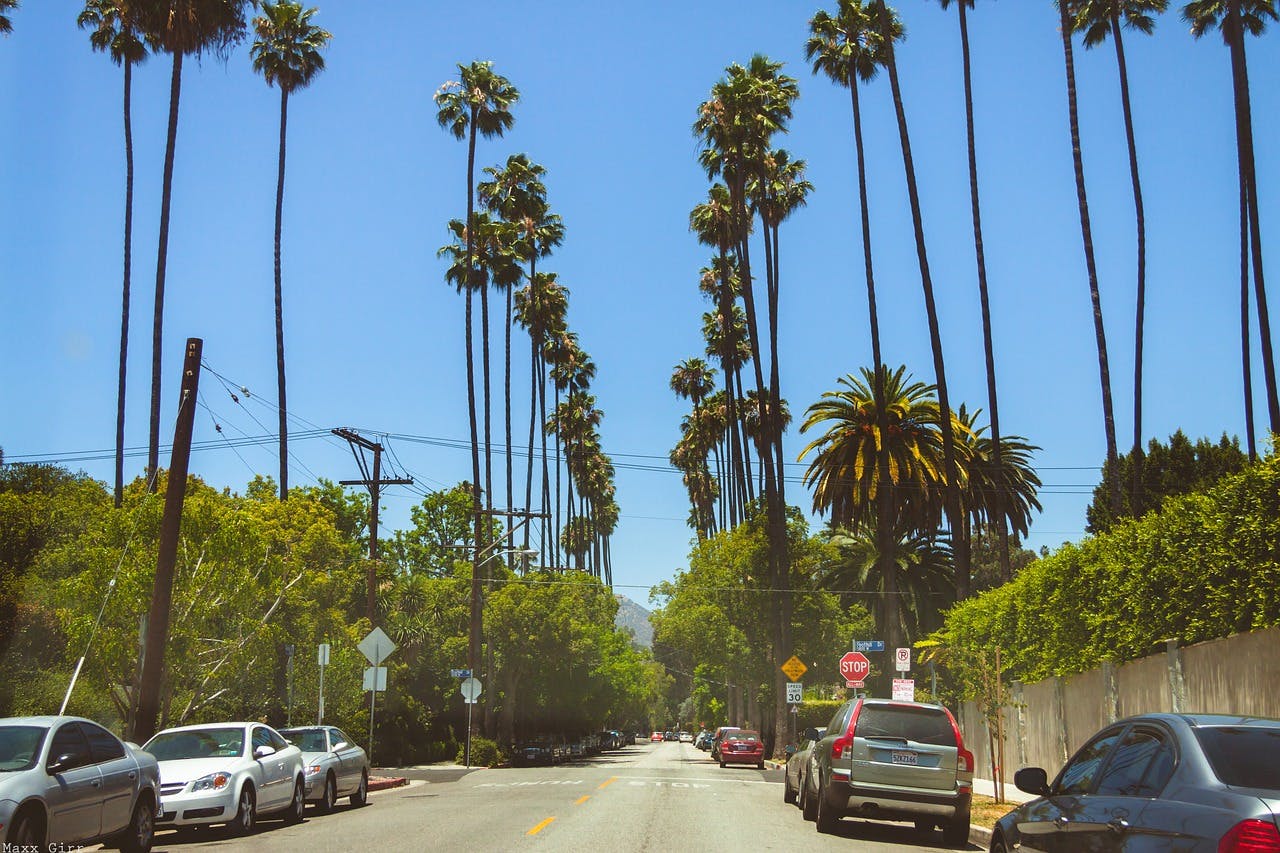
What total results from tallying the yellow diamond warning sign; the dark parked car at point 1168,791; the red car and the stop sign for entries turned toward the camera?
2

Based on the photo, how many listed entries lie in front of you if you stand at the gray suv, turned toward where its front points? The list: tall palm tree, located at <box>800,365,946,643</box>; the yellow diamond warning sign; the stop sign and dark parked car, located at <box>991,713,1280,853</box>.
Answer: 3

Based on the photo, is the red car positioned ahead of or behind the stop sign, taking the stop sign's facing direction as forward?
behind

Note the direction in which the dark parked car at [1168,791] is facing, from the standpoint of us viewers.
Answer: facing away from the viewer and to the left of the viewer

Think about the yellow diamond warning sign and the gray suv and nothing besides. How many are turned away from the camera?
1

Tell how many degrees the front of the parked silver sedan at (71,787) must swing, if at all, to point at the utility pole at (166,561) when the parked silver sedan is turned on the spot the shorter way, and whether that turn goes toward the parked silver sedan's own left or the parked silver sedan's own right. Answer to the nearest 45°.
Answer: approximately 135° to the parked silver sedan's own right

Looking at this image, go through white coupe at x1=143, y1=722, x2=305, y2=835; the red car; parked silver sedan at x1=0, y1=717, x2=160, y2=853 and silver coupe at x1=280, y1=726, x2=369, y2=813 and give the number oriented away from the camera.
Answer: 1

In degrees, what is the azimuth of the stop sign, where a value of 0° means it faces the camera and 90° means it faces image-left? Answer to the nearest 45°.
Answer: approximately 0°

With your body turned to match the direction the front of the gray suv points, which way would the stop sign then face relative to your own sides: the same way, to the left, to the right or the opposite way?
the opposite way

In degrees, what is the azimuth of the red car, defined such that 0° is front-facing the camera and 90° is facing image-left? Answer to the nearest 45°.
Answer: approximately 180°

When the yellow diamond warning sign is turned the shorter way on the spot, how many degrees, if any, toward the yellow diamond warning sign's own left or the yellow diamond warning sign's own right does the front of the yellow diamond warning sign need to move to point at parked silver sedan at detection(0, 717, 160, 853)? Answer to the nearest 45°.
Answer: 0° — it already faces it

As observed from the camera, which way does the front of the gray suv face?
facing away from the viewer

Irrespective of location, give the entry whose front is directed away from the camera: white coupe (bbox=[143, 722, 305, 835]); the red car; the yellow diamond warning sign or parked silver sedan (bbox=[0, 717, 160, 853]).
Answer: the red car
